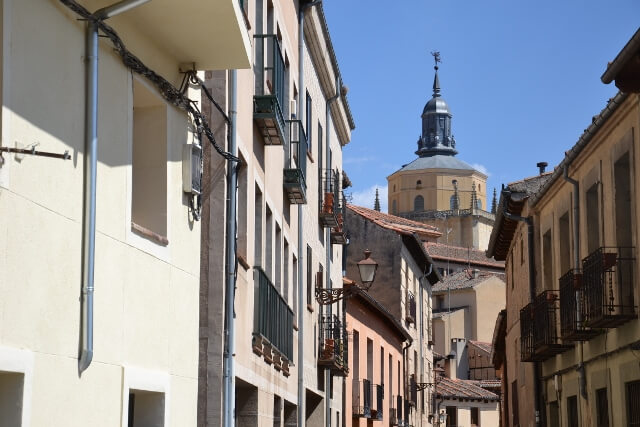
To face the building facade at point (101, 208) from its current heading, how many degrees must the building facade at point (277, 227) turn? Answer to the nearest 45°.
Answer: approximately 90° to its right

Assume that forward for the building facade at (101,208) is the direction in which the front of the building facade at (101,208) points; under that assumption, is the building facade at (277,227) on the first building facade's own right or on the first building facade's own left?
on the first building facade's own left

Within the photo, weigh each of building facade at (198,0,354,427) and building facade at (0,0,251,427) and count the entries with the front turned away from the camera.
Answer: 0

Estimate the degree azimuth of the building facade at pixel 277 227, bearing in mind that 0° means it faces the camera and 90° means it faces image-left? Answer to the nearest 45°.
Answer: approximately 270°

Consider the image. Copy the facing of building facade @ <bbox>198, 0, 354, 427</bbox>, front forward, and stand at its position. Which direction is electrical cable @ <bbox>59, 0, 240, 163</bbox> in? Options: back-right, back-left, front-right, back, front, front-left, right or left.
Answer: right

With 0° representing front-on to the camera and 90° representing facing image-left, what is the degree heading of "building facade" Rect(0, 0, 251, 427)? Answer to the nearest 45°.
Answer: approximately 315°
